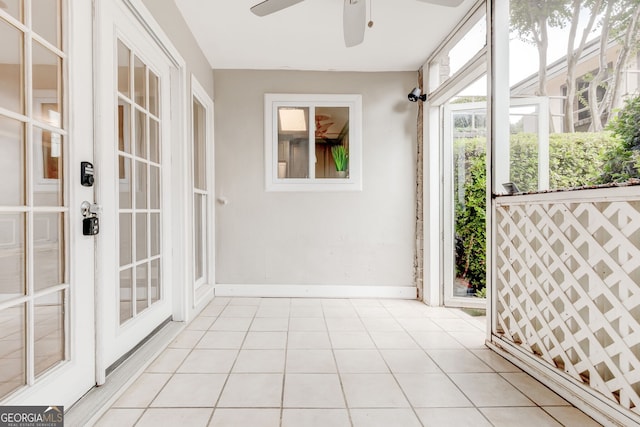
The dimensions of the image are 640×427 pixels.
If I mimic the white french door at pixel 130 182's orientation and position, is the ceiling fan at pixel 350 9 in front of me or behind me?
in front

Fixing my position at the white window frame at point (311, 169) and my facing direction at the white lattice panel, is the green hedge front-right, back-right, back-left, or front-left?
front-left

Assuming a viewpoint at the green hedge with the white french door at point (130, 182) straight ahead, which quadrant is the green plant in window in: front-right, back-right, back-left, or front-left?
front-right

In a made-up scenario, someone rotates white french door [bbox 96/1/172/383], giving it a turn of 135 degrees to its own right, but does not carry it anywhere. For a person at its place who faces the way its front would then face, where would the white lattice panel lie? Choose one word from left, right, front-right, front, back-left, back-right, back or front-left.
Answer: back-left

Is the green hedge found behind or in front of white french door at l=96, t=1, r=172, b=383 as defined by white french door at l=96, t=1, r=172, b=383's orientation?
in front

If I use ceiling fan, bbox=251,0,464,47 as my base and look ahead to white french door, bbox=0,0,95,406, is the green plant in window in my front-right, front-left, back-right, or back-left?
back-right

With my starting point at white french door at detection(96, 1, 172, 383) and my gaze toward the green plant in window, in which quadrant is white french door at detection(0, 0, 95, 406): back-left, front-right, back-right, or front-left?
back-right

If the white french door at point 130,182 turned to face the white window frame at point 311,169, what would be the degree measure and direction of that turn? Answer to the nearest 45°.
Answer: approximately 90° to its left

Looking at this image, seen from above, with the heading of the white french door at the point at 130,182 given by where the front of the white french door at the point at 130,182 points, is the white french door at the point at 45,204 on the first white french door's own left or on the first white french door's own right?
on the first white french door's own right

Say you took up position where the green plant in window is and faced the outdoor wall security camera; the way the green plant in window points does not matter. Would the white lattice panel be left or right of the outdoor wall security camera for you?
right

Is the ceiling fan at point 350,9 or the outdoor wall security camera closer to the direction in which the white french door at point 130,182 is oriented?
the ceiling fan

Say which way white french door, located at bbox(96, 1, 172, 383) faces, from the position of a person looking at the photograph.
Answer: facing the viewer and to the right of the viewer

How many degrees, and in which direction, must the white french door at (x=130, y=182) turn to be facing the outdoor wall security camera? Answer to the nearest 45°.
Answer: approximately 45° to its left

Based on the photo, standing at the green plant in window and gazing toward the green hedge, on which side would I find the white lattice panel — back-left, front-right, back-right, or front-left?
front-right
